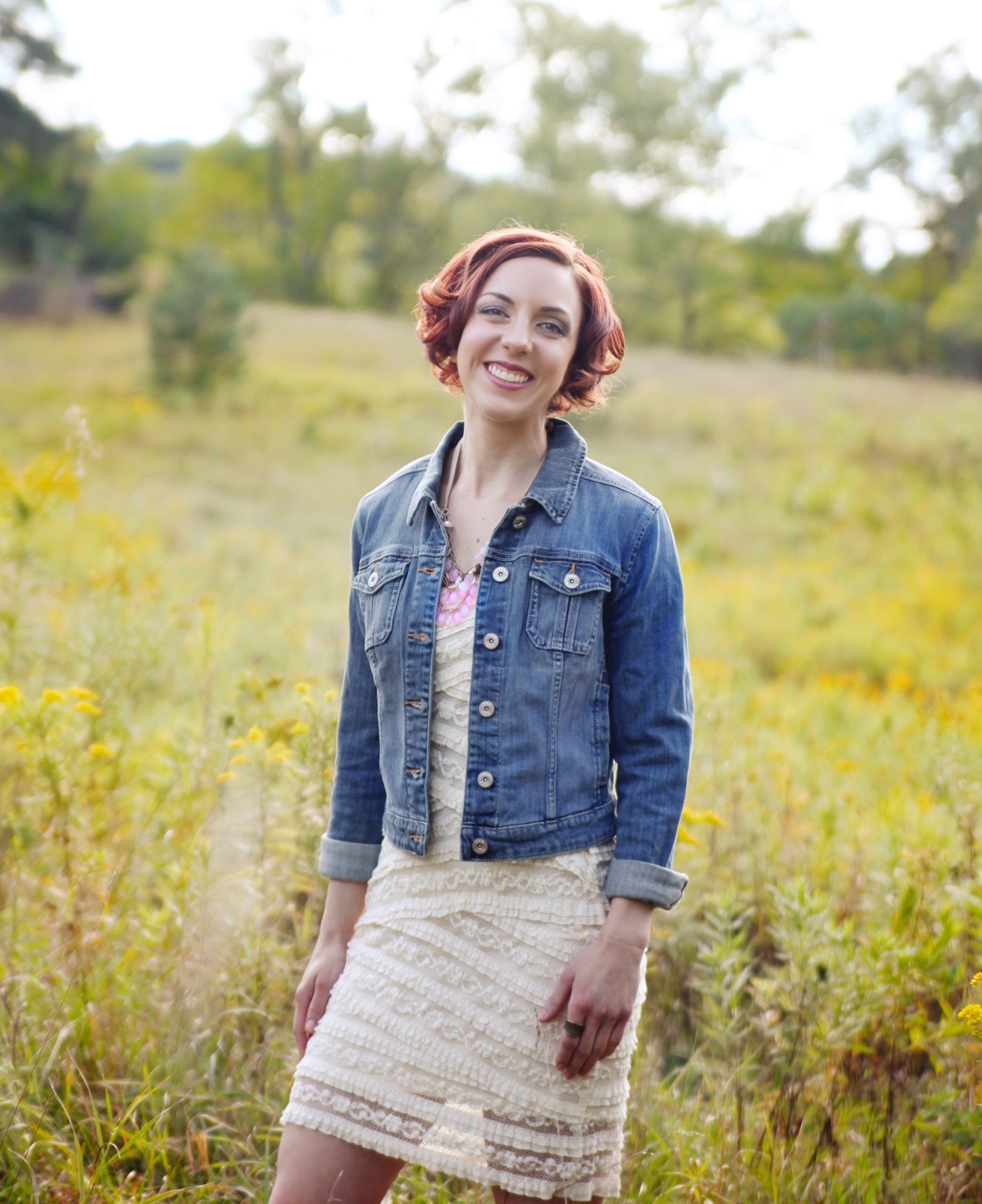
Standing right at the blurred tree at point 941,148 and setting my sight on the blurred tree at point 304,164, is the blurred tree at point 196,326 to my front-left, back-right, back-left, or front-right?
front-left

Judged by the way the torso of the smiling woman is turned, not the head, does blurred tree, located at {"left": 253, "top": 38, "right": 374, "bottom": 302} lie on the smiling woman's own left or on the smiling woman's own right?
on the smiling woman's own right

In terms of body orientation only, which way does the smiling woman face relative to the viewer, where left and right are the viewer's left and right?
facing the viewer and to the left of the viewer

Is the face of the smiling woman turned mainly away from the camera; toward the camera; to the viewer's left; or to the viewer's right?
toward the camera

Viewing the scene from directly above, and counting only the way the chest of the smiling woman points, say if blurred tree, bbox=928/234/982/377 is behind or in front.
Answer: behind

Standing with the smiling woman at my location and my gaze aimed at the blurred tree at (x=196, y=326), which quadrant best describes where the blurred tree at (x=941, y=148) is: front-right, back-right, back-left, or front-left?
front-right

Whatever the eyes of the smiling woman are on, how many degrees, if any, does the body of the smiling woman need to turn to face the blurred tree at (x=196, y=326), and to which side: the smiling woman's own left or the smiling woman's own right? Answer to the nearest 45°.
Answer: approximately 135° to the smiling woman's own right

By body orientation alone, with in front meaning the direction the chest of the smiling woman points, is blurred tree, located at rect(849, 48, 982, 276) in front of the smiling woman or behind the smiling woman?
behind

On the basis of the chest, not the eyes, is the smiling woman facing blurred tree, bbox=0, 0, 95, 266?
no
